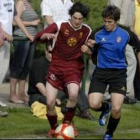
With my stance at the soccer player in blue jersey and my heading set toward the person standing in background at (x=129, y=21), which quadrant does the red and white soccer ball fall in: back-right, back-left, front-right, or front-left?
back-left

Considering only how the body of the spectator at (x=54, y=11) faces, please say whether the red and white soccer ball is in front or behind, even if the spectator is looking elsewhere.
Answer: in front

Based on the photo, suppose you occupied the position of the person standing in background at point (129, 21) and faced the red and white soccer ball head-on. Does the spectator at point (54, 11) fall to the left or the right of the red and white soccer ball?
right

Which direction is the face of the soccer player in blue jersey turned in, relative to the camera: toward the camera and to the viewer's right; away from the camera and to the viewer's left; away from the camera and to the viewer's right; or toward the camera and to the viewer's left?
toward the camera and to the viewer's left

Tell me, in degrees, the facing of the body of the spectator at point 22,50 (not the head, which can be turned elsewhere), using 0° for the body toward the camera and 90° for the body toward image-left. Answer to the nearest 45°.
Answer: approximately 315°

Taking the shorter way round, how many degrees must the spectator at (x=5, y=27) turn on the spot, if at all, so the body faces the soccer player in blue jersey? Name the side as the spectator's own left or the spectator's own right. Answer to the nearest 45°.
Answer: approximately 45° to the spectator's own left

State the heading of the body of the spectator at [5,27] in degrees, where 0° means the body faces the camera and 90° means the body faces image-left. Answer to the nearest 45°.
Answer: approximately 0°
